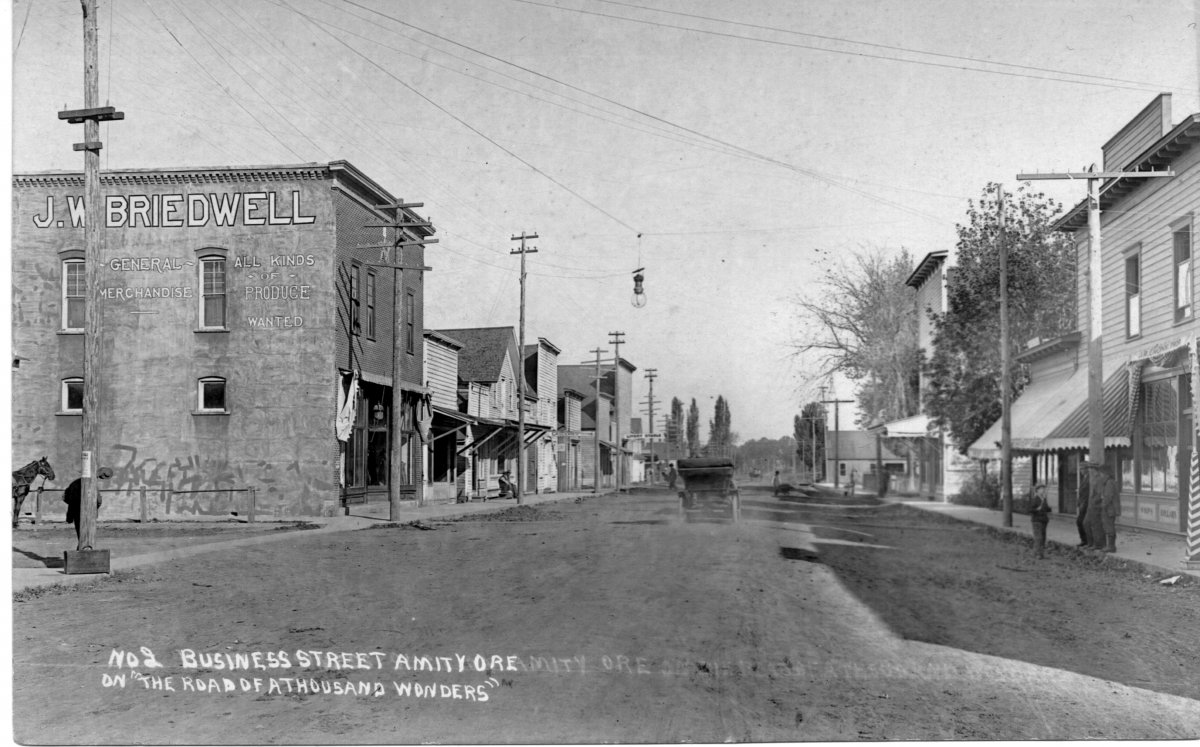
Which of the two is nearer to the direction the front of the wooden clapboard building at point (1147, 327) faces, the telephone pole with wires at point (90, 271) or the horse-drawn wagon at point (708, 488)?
the telephone pole with wires

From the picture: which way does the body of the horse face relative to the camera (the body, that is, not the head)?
to the viewer's right

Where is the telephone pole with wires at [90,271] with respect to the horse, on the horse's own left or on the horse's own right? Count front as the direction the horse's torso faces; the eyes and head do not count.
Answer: on the horse's own right

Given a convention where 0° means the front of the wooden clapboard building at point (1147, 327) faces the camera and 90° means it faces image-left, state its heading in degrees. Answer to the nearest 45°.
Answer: approximately 45°

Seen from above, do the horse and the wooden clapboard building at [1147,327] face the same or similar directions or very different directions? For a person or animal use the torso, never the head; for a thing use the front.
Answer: very different directions

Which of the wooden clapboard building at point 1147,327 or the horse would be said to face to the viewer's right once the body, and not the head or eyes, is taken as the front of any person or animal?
the horse
